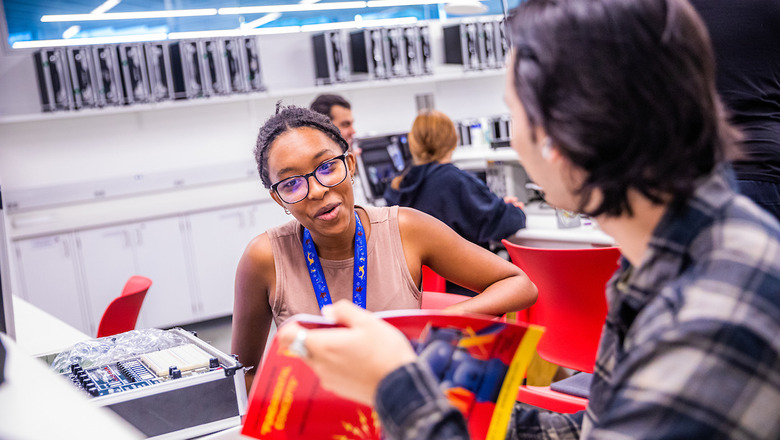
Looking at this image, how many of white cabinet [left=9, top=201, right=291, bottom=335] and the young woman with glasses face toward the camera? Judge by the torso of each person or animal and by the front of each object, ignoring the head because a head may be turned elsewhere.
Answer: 2

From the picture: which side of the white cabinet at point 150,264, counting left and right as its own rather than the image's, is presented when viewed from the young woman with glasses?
front

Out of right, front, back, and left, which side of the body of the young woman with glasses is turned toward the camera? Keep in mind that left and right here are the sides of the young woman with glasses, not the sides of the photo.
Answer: front

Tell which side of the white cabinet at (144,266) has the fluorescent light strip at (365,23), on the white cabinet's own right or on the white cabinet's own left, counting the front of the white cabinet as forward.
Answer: on the white cabinet's own left

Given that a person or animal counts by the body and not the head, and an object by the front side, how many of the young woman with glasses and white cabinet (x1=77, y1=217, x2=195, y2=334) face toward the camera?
2

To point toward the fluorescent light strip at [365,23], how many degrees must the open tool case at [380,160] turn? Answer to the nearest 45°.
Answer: approximately 135° to its left

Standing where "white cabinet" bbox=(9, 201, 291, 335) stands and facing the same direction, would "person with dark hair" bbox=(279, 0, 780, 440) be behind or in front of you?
in front
